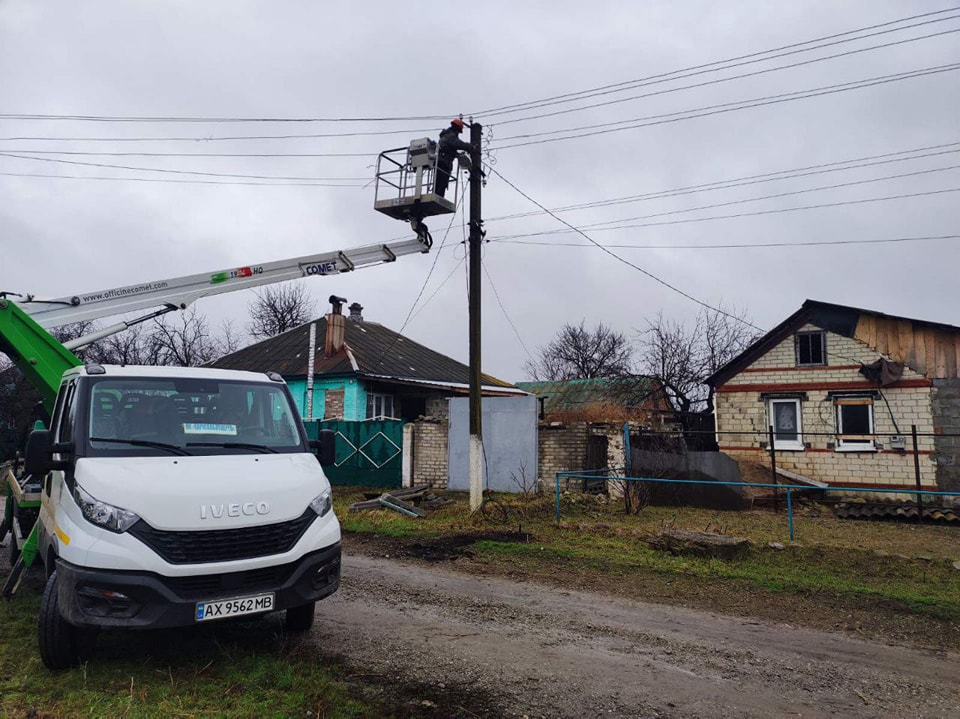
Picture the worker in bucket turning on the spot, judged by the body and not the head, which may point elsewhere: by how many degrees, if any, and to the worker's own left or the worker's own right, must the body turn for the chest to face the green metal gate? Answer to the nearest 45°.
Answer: approximately 90° to the worker's own left

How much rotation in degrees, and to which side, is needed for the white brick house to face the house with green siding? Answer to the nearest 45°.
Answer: approximately 90° to its right

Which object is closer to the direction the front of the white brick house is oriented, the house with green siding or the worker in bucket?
the worker in bucket

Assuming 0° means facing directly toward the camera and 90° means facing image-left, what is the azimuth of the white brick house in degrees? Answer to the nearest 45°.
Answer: approximately 0°

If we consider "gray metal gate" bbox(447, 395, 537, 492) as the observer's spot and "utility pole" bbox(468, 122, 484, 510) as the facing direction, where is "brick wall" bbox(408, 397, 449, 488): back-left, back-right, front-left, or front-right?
back-right

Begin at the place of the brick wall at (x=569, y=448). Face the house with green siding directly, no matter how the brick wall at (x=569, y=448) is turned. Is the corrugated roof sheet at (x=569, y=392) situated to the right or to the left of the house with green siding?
right

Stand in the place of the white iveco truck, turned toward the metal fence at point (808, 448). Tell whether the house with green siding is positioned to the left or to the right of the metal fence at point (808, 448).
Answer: left
